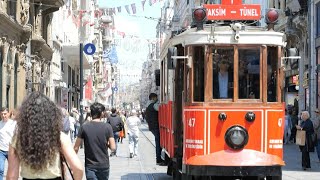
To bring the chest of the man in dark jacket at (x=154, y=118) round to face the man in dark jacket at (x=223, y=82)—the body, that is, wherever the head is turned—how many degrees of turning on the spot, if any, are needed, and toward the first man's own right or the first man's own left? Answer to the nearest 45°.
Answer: approximately 45° to the first man's own right

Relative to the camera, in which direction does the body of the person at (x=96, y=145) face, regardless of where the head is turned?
away from the camera

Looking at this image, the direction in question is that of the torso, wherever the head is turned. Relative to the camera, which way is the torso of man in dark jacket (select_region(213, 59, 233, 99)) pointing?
toward the camera

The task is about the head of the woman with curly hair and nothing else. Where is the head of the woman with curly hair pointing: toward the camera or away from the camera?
away from the camera

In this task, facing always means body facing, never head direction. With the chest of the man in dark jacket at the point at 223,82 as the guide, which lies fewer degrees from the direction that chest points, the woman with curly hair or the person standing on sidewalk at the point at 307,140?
the woman with curly hair

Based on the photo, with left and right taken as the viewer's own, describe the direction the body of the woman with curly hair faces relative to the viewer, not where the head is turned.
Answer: facing away from the viewer
